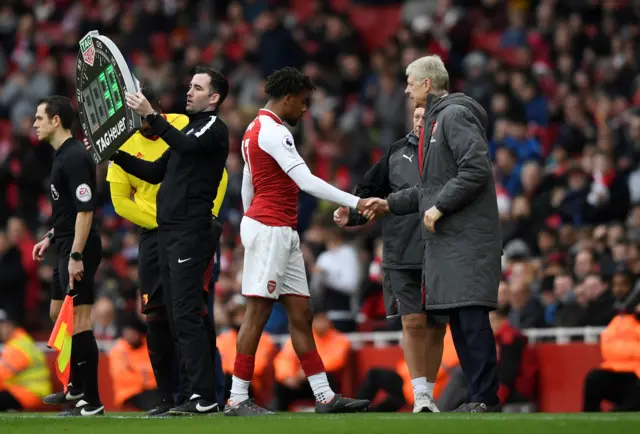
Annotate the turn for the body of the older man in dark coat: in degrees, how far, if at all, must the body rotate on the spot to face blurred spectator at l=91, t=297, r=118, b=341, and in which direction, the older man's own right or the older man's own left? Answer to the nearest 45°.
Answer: approximately 45° to the older man's own right

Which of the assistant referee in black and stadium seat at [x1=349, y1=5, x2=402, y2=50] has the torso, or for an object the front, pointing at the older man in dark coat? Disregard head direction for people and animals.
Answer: the stadium seat

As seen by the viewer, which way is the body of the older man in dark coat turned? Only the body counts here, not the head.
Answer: to the viewer's left

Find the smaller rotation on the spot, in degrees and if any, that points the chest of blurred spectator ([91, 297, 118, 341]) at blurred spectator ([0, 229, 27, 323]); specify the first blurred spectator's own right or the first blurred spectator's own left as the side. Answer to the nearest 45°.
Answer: approximately 135° to the first blurred spectator's own right

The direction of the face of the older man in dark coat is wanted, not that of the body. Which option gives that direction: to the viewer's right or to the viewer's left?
to the viewer's left

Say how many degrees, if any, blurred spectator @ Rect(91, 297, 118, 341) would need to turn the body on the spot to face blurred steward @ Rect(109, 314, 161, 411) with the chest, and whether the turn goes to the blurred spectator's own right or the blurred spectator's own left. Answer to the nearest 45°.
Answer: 0° — they already face them

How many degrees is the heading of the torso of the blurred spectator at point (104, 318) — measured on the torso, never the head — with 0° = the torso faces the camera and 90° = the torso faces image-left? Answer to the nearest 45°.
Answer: approximately 0°

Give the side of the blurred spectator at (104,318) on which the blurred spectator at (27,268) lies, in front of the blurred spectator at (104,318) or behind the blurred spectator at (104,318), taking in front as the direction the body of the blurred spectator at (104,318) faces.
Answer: behind
